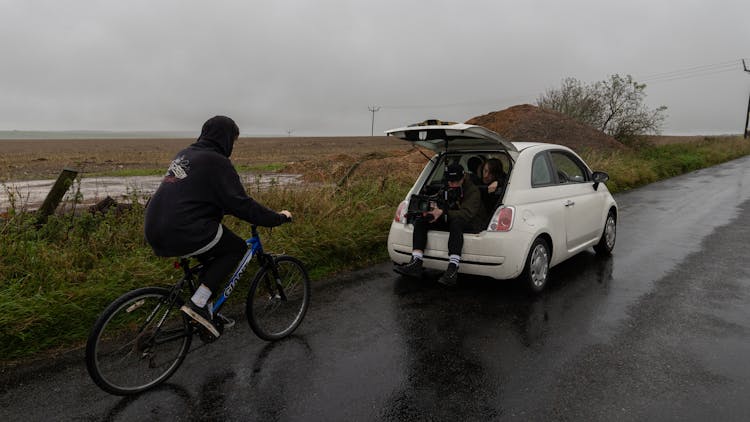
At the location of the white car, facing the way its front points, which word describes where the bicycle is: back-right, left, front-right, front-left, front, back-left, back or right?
back

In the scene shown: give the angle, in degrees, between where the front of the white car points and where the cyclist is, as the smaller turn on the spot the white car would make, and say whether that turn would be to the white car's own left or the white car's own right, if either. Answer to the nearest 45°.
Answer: approximately 180°

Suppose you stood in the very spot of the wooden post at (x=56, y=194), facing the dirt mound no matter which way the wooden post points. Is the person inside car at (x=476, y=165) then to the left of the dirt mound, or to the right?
right

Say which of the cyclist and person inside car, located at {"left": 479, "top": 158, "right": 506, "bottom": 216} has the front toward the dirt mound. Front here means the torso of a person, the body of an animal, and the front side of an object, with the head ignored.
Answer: the cyclist

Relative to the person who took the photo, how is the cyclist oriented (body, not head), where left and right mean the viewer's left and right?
facing away from the viewer and to the right of the viewer

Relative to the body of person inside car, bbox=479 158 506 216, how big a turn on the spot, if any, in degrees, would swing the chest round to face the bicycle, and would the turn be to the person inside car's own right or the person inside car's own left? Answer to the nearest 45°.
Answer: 0° — they already face it

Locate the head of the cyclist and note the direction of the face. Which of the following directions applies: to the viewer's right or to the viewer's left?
to the viewer's right

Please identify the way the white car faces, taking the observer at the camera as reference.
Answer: facing away from the viewer and to the right of the viewer
